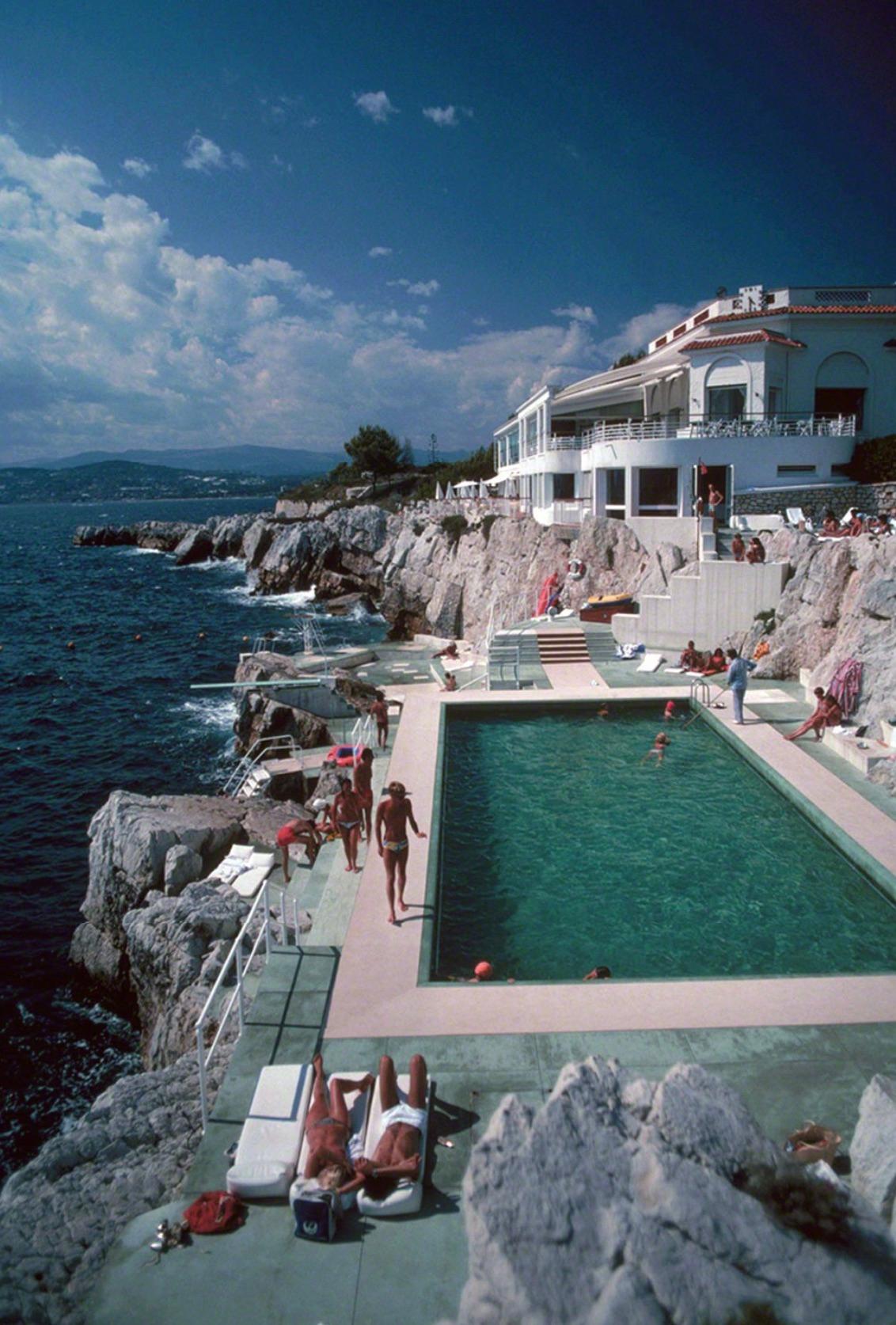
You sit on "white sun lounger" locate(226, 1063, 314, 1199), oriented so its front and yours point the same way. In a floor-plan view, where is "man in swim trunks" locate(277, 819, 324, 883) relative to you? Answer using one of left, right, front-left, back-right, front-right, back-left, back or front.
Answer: front

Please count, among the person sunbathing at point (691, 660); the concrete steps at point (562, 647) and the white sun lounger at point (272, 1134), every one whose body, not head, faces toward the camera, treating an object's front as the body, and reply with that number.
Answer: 2

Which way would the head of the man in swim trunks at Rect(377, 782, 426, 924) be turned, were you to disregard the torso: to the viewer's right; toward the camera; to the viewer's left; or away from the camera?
toward the camera

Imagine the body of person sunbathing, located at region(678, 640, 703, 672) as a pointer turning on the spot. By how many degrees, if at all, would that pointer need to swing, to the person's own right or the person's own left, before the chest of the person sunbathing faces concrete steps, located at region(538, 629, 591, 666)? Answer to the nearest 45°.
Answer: approximately 135° to the person's own right

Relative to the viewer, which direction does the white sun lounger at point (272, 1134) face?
away from the camera

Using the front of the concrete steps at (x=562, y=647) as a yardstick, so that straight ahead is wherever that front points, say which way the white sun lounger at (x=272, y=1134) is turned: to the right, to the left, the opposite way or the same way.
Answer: the opposite way

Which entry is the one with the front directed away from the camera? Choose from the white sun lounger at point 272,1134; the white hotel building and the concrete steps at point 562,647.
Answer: the white sun lounger

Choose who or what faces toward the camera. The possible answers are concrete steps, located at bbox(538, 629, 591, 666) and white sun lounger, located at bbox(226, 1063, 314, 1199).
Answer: the concrete steps

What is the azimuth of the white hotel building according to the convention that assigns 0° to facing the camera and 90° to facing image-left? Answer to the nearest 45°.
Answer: approximately 45°

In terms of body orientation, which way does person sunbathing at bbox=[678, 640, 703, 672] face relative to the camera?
toward the camera

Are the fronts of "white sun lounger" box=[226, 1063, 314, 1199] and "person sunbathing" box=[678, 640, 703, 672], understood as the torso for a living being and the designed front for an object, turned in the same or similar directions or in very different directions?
very different directions

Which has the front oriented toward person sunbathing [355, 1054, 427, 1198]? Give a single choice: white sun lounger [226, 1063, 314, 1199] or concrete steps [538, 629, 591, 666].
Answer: the concrete steps

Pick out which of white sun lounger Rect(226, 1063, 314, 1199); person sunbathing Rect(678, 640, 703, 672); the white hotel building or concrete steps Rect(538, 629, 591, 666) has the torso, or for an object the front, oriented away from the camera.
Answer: the white sun lounger

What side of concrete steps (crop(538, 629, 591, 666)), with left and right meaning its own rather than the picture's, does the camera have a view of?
front

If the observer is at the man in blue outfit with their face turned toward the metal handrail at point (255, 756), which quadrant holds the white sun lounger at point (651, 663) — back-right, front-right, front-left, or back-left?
front-right

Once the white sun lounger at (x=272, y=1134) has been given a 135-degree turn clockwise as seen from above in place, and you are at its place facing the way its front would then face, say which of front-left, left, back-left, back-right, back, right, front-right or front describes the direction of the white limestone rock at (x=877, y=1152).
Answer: front
